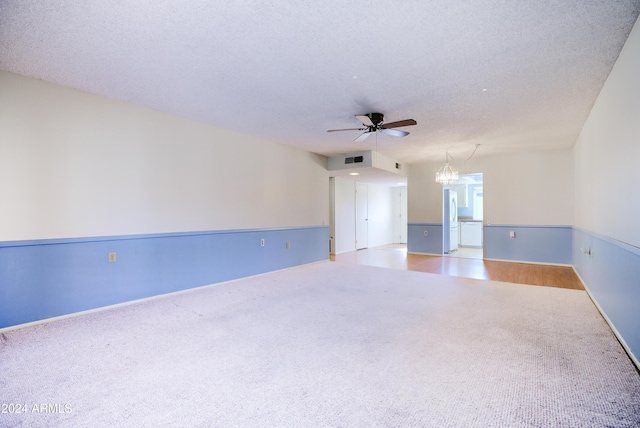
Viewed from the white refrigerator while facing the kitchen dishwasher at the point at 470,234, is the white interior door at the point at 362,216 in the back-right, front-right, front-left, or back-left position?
back-left

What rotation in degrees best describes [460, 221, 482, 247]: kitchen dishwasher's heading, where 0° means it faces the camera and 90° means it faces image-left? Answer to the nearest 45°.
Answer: approximately 0°

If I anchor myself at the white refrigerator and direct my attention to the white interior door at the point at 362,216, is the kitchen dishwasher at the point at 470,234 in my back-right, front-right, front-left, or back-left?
back-right

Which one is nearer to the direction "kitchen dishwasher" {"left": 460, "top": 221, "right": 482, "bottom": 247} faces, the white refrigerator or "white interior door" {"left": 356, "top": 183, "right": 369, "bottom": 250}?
the white refrigerator

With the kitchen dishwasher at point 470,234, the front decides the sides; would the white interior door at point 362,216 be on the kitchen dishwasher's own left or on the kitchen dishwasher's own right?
on the kitchen dishwasher's own right
